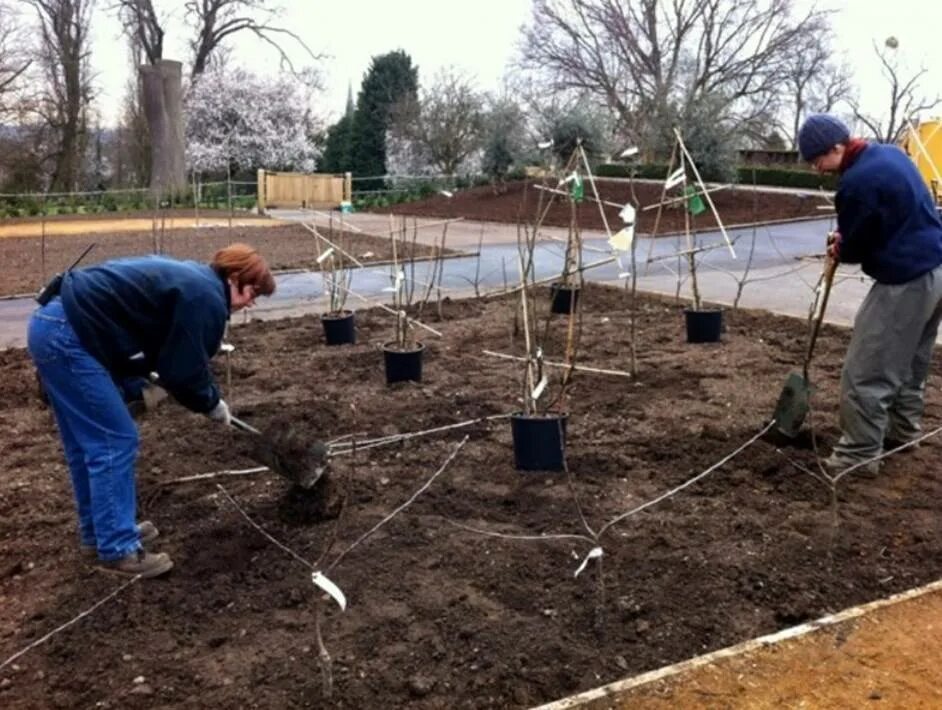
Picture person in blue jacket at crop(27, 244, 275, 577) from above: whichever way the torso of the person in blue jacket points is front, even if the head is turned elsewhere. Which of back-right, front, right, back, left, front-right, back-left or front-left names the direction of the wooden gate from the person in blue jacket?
left

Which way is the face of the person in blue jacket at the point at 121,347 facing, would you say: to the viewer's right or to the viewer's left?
to the viewer's right

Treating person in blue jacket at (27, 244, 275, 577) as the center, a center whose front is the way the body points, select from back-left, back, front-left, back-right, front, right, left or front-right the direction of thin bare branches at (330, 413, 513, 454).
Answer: front-left

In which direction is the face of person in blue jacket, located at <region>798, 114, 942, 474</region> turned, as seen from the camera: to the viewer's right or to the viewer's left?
to the viewer's left

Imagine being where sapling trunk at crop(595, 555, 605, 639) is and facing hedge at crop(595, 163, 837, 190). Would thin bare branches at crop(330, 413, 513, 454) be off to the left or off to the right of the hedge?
left

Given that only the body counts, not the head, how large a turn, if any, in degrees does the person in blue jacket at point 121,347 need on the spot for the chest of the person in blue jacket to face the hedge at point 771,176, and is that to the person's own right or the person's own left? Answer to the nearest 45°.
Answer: approximately 45° to the person's own left

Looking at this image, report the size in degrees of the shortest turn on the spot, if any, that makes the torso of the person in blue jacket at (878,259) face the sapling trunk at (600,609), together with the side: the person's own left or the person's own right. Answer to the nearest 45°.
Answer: approximately 90° to the person's own left

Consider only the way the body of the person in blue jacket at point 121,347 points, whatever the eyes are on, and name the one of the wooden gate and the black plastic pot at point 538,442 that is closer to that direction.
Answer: the black plastic pot

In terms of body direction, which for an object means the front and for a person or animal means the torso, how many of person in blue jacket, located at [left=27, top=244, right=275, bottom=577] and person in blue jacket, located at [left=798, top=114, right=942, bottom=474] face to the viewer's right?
1

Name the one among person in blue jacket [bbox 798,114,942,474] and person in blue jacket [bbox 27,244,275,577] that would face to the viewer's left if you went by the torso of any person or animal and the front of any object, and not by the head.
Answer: person in blue jacket [bbox 798,114,942,474]

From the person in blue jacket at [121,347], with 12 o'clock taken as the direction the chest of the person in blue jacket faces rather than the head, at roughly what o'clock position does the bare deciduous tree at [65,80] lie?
The bare deciduous tree is roughly at 9 o'clock from the person in blue jacket.

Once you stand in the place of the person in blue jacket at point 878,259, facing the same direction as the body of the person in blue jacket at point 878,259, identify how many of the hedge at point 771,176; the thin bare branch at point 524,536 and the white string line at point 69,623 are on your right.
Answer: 1

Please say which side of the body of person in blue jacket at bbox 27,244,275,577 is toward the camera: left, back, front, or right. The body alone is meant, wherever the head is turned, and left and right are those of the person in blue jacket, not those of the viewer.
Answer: right

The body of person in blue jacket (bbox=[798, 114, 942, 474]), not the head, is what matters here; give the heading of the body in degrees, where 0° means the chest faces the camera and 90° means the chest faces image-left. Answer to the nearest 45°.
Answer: approximately 90°
